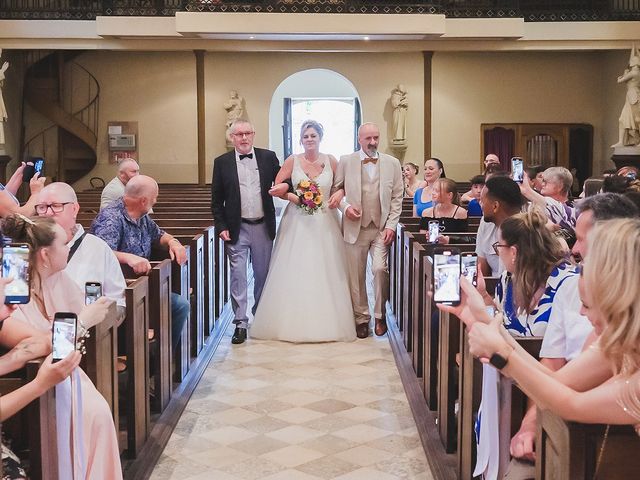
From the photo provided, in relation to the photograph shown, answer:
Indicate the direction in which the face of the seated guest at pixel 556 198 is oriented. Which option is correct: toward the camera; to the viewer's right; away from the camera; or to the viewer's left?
to the viewer's left

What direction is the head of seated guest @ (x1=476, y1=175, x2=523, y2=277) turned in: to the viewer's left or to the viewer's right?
to the viewer's left

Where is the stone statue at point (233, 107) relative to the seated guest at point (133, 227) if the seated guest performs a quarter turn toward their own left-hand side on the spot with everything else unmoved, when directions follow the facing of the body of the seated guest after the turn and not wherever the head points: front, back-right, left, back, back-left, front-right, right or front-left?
front-left

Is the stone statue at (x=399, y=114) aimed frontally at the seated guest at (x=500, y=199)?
yes

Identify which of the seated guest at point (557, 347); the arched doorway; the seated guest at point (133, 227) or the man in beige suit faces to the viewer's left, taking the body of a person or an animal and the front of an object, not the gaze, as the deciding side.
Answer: the seated guest at point (557, 347)

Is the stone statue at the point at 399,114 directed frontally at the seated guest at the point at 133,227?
yes

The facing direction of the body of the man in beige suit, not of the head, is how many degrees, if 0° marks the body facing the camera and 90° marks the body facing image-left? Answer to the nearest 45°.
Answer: approximately 0°

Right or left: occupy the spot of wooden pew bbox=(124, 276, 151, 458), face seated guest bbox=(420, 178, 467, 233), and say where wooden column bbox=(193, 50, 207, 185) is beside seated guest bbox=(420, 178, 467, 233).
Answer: left

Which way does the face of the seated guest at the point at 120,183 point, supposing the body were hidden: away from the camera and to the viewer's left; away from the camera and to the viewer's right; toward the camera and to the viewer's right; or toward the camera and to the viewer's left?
toward the camera and to the viewer's right

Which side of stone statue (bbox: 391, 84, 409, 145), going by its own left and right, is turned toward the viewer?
front

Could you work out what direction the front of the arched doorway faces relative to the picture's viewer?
facing the viewer

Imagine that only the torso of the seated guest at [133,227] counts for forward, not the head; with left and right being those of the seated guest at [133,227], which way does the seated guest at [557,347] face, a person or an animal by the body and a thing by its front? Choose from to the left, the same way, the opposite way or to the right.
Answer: the opposite way

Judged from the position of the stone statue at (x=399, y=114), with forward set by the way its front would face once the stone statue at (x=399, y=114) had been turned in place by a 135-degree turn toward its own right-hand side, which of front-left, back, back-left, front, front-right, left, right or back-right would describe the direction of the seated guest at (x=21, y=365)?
back-left

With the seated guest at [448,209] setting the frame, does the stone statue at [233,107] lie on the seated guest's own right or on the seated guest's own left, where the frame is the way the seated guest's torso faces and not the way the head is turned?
on the seated guest's own right

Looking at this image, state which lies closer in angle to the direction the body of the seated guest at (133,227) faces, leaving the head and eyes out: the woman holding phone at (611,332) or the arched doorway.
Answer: the woman holding phone

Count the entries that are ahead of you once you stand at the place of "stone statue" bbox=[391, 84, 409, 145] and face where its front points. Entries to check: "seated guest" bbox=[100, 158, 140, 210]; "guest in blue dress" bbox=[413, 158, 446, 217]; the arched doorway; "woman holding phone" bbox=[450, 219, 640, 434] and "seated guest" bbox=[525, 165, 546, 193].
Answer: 4

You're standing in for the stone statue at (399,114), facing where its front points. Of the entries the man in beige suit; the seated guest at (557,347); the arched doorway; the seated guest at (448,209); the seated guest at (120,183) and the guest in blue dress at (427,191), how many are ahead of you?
5
